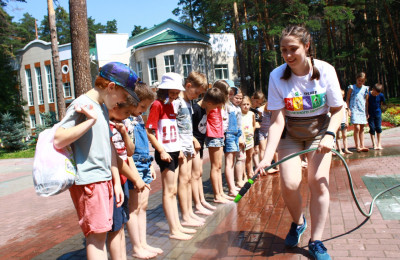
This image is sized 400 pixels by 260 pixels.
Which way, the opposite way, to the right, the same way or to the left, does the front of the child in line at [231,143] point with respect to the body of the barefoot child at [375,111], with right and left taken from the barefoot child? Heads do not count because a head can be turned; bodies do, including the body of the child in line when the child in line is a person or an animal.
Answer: to the left

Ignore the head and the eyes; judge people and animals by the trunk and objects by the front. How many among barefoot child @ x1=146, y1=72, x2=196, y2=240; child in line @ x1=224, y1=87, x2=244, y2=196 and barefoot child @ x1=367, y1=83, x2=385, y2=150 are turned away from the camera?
0

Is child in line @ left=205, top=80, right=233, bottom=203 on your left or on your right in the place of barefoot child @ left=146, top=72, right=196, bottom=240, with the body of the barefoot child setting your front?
on your left

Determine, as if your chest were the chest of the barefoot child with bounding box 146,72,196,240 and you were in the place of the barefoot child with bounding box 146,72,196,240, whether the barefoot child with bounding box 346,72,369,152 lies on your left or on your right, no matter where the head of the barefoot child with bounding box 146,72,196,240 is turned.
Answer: on your left

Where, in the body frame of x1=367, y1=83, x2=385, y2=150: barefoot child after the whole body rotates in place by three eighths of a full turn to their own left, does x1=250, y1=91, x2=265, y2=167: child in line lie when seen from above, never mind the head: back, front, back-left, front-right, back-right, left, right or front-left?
back

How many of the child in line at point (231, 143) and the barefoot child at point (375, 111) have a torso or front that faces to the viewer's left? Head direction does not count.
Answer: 0

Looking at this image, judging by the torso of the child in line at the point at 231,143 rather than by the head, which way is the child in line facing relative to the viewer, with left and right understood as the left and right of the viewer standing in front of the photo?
facing the viewer and to the right of the viewer

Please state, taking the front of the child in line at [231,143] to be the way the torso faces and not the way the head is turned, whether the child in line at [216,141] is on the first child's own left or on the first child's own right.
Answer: on the first child's own right

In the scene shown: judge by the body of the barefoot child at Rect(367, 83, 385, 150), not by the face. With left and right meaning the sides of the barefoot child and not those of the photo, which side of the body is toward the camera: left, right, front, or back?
front

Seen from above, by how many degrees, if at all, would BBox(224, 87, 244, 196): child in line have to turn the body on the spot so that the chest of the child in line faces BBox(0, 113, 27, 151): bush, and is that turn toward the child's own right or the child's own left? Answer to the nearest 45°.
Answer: approximately 180°

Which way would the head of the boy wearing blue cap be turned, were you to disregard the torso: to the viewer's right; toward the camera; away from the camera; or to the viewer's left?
to the viewer's right

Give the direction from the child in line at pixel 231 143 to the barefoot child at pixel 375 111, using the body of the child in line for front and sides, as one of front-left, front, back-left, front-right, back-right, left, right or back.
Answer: left

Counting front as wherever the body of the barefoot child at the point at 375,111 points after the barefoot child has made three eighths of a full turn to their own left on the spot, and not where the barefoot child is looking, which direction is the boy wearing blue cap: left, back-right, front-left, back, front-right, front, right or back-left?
back-right

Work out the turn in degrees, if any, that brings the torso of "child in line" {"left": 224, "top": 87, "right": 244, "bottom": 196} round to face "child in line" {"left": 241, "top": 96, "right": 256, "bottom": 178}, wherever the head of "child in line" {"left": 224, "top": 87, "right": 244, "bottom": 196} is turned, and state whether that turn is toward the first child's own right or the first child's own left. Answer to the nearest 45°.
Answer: approximately 135° to the first child's own left

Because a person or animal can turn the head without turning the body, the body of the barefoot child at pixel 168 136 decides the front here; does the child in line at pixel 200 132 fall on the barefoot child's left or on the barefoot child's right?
on the barefoot child's left

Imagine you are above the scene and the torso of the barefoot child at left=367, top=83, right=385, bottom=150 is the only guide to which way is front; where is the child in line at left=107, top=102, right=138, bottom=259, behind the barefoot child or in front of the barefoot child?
in front

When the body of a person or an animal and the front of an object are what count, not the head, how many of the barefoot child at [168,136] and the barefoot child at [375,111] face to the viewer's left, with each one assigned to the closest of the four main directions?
0

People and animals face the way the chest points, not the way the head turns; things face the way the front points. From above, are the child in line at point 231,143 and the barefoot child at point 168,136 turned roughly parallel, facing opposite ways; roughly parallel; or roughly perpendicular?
roughly parallel
